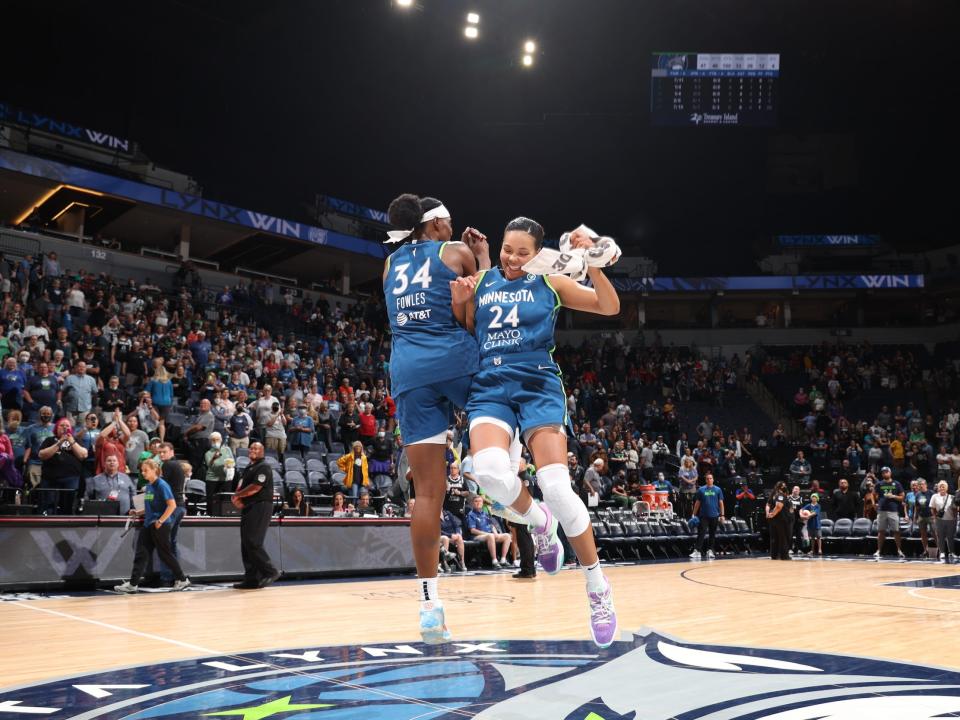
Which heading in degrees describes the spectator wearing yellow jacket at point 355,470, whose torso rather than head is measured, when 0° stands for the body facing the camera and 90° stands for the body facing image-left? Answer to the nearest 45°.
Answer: approximately 0°

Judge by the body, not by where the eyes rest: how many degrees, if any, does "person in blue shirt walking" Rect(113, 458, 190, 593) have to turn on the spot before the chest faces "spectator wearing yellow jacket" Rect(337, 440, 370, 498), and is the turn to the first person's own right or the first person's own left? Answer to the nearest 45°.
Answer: approximately 135° to the first person's own right

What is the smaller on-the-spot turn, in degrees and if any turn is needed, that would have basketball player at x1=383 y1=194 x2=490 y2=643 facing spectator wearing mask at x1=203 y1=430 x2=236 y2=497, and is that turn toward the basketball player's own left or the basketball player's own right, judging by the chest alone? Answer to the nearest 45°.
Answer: approximately 45° to the basketball player's own left

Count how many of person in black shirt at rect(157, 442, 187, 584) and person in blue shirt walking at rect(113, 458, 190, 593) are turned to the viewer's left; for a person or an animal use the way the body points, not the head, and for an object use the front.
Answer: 2

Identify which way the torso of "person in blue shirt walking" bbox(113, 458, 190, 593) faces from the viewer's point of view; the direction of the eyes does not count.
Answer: to the viewer's left

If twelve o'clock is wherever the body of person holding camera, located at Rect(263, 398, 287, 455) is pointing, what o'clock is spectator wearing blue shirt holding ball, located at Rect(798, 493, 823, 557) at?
The spectator wearing blue shirt holding ball is roughly at 10 o'clock from the person holding camera.

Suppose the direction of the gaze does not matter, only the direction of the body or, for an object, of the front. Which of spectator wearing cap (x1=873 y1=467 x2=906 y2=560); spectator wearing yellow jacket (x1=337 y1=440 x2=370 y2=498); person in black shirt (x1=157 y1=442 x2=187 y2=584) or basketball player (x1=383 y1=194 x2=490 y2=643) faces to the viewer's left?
the person in black shirt

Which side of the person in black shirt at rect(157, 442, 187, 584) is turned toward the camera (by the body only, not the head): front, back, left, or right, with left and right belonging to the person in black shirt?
left

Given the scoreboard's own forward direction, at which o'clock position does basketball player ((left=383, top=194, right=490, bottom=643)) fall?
The basketball player is roughly at 12 o'clock from the scoreboard.
